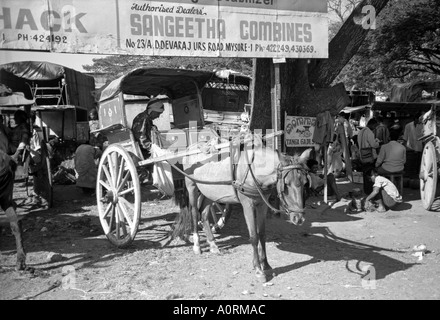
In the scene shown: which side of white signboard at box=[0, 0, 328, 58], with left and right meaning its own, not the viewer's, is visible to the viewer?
front

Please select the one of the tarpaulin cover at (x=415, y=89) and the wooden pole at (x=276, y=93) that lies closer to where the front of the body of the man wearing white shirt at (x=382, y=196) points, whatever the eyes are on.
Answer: the wooden pole

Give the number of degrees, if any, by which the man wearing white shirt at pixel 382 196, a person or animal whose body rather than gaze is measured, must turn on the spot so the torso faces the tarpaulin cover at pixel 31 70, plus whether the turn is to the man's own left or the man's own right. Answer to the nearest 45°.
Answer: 0° — they already face it

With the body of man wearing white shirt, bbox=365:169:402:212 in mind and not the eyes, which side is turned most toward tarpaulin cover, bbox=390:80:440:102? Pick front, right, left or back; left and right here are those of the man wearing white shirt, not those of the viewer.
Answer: right

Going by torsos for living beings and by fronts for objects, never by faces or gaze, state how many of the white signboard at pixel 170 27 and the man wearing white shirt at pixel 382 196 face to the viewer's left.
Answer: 1

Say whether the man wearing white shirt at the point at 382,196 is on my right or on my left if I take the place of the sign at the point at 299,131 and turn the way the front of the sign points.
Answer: on my left

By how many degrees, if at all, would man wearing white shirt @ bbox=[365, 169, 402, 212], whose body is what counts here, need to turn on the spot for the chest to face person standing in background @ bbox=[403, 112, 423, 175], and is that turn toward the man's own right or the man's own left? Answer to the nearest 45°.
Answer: approximately 90° to the man's own right

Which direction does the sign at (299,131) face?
toward the camera

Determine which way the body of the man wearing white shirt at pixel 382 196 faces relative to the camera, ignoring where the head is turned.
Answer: to the viewer's left

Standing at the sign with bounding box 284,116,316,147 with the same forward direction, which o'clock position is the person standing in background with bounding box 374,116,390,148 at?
The person standing in background is roughly at 7 o'clock from the sign.

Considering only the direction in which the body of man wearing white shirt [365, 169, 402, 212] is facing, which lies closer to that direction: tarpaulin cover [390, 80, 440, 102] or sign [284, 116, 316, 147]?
the sign
